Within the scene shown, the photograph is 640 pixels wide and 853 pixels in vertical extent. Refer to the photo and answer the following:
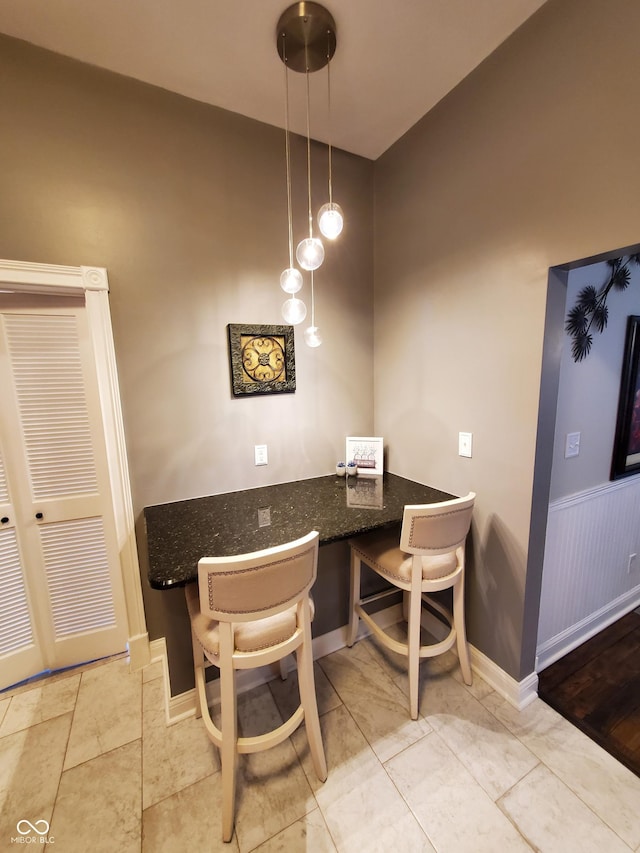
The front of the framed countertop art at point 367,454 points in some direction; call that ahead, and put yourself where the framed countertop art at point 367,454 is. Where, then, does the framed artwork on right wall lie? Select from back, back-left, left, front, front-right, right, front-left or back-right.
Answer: left

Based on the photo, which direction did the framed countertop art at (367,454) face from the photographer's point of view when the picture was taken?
facing the viewer

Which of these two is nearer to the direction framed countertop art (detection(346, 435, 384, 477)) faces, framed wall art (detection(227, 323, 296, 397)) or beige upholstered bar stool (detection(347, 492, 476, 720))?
the beige upholstered bar stool

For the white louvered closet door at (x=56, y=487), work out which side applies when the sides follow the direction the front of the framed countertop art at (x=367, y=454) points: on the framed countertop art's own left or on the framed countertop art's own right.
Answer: on the framed countertop art's own right

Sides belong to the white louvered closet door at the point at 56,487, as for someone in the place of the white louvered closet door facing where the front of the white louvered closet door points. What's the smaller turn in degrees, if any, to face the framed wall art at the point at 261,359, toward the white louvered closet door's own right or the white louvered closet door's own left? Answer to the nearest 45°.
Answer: approximately 45° to the white louvered closet door's own left

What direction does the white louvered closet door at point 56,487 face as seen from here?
toward the camera

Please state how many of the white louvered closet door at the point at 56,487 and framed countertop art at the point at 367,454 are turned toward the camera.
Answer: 2

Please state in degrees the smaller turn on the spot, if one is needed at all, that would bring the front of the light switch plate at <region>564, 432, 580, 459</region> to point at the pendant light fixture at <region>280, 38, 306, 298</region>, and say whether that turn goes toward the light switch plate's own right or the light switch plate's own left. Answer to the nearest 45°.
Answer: approximately 90° to the light switch plate's own right

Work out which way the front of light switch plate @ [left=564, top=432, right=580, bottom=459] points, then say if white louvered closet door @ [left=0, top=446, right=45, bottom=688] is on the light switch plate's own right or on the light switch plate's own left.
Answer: on the light switch plate's own right
